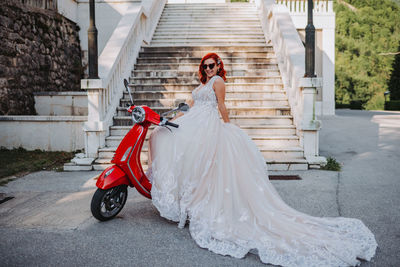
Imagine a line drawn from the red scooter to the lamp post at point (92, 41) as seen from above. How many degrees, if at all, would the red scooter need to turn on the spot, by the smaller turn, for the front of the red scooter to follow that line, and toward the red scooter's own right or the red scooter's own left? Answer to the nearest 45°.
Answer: approximately 135° to the red scooter's own right

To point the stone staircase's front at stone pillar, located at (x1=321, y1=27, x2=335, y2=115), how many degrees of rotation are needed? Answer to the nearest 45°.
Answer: approximately 135° to its left

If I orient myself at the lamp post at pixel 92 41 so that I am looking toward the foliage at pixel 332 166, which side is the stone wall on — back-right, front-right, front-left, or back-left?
back-left

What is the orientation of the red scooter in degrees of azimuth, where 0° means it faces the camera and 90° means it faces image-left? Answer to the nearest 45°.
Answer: approximately 45°

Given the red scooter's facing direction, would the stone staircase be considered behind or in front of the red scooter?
behind

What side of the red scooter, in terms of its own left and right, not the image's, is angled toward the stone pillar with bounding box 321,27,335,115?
back

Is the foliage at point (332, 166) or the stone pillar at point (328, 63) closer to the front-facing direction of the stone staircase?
the foliage

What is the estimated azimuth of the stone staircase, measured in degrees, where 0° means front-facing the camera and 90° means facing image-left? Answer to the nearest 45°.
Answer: approximately 0°

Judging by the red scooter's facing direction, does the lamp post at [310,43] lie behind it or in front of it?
behind
